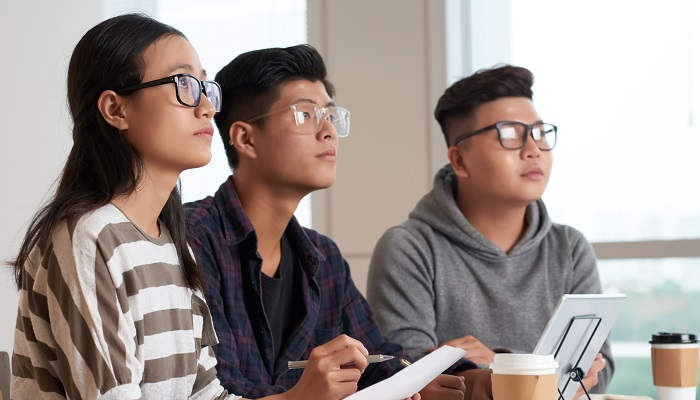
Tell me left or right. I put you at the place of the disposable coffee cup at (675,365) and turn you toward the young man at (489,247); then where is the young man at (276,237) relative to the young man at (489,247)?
left

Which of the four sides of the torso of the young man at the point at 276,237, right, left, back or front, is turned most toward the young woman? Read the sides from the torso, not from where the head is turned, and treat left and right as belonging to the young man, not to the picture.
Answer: right

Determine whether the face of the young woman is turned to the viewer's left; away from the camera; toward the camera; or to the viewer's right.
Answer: to the viewer's right

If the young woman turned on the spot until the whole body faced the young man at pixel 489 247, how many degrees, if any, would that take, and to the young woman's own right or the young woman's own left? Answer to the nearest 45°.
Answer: approximately 90° to the young woman's own left

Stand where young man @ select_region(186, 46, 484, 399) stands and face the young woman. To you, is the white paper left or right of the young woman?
left

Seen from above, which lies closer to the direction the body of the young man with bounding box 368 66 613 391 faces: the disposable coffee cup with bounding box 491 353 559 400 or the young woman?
the disposable coffee cup

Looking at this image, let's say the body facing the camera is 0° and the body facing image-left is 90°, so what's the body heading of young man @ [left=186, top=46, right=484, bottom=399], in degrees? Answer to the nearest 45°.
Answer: approximately 315°

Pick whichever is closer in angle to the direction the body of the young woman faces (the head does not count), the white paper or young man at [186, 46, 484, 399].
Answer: the white paper

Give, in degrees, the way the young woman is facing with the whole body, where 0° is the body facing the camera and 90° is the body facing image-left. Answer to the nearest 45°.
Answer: approximately 315°
